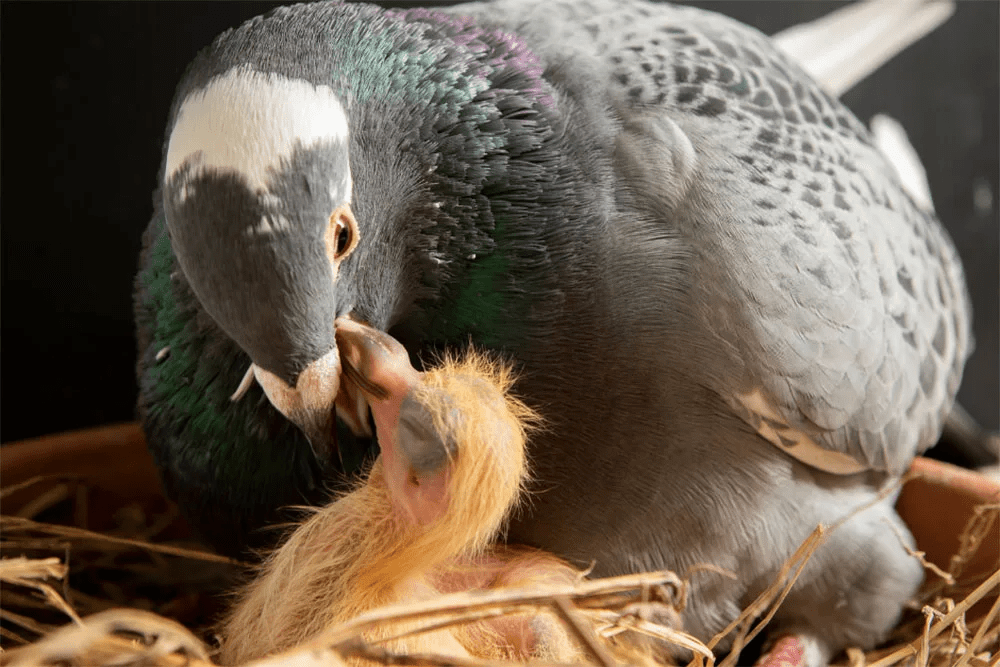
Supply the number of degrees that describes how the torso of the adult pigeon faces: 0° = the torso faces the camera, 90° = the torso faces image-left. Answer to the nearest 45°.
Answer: approximately 45°

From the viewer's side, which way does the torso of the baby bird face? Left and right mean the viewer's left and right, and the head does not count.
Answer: facing to the left of the viewer
